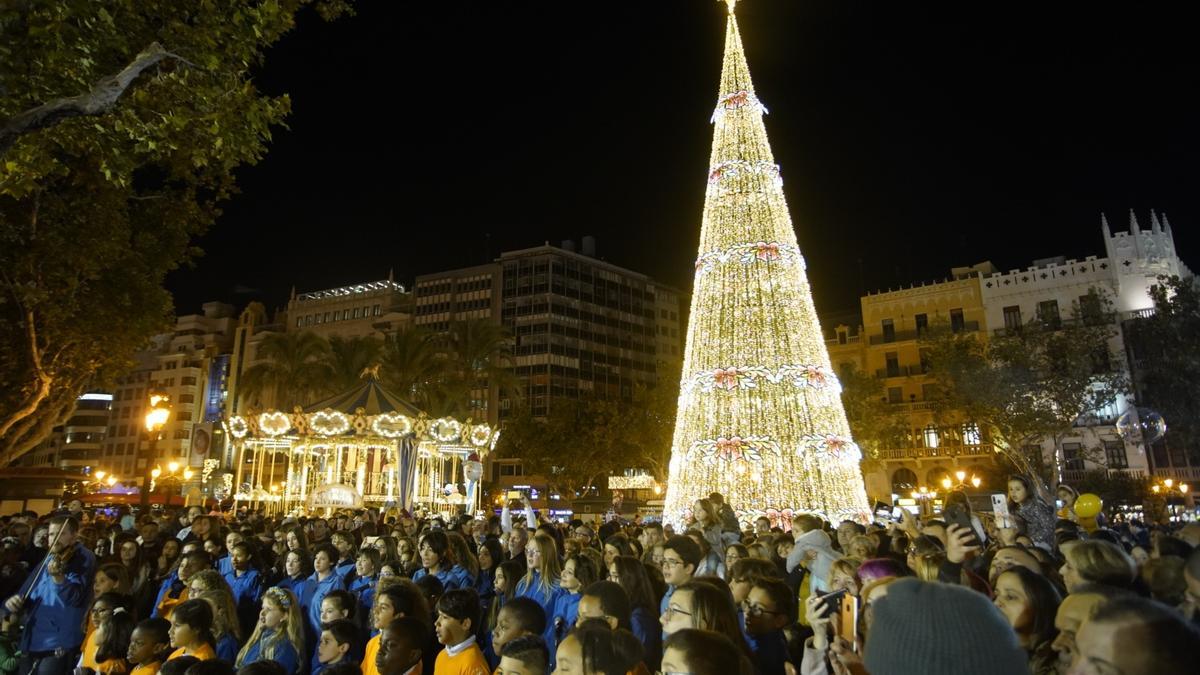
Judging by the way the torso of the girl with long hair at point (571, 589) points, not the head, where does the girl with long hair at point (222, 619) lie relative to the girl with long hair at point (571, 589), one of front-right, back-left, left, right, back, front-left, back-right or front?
front-right

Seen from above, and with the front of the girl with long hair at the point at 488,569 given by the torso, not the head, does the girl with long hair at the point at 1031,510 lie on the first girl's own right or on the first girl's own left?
on the first girl's own left

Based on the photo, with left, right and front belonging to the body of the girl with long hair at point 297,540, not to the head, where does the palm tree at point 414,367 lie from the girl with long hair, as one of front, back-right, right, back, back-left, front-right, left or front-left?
back-right

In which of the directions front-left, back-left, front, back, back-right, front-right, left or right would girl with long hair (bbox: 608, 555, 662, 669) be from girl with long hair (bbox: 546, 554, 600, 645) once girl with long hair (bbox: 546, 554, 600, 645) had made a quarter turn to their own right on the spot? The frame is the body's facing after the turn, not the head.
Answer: back

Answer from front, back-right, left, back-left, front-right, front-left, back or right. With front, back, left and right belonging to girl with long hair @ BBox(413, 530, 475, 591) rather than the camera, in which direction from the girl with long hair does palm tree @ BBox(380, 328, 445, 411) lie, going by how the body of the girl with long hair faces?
back-right

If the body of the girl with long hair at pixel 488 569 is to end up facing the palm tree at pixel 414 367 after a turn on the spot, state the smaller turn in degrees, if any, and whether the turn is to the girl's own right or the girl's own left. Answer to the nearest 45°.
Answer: approximately 135° to the girl's own right

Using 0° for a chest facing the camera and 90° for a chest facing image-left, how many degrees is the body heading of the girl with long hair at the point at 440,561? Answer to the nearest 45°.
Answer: approximately 45°
